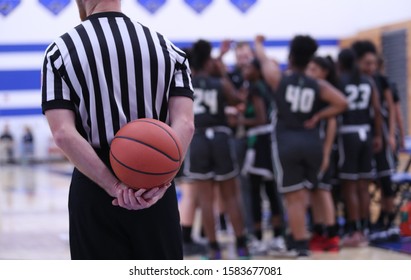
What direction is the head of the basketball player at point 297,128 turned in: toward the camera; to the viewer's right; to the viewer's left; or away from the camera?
away from the camera

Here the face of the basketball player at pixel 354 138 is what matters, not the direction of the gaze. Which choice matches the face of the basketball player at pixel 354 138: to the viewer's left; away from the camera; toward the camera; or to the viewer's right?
away from the camera

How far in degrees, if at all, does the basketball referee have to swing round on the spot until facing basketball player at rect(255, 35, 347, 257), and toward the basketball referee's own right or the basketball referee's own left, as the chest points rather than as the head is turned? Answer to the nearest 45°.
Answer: approximately 45° to the basketball referee's own right

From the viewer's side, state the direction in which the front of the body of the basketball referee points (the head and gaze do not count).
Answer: away from the camera

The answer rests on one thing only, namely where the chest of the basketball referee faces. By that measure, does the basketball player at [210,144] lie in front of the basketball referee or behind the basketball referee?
in front

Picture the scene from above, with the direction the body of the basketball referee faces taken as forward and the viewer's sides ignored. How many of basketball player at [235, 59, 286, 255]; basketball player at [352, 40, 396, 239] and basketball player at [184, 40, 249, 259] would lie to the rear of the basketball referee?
0

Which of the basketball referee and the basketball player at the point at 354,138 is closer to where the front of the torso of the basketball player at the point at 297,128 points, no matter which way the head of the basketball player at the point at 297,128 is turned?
the basketball player

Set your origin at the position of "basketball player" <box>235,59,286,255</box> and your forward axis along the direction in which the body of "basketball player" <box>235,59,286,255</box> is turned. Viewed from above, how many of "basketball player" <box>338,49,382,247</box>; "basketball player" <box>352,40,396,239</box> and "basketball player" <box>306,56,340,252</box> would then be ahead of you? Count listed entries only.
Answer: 0

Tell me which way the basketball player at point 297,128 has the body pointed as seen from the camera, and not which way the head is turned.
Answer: away from the camera

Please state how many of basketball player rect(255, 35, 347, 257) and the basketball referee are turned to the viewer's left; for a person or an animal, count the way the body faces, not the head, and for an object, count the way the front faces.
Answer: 0

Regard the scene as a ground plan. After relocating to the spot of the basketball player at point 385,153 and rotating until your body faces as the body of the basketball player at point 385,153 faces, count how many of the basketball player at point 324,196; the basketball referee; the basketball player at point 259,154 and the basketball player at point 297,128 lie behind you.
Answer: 0

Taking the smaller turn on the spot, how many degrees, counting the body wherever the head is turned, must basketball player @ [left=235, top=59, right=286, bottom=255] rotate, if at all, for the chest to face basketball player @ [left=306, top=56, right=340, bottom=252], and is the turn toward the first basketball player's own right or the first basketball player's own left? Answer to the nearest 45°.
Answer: approximately 135° to the first basketball player's own left

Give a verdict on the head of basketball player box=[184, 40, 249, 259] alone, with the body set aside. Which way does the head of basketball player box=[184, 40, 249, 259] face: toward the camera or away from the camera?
away from the camera

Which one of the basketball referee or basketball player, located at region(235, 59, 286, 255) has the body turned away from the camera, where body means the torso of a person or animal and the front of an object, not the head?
the basketball referee
